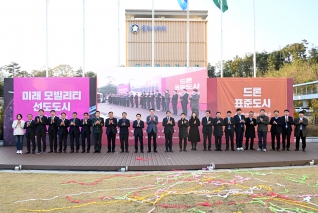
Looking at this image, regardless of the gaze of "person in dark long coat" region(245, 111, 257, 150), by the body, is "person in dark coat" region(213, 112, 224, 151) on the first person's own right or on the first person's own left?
on the first person's own right

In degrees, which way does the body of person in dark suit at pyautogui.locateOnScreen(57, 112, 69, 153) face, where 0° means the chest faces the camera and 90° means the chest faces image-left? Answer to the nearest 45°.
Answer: approximately 0°

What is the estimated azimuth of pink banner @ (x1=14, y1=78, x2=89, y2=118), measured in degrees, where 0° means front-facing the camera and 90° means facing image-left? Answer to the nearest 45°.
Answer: approximately 0°

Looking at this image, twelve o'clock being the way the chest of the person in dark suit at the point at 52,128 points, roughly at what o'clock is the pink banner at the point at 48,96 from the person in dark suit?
The pink banner is roughly at 6 o'clock from the person in dark suit.
